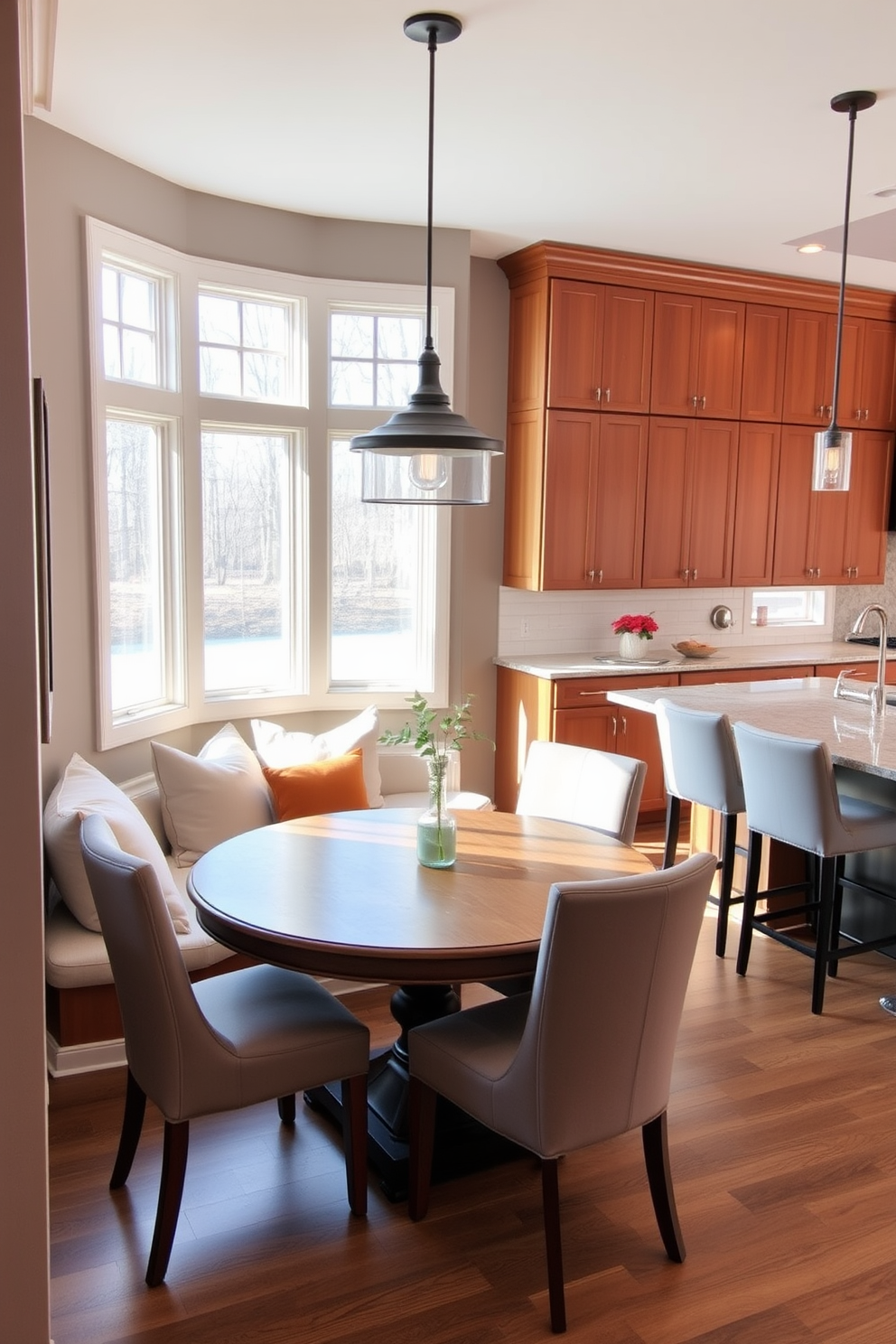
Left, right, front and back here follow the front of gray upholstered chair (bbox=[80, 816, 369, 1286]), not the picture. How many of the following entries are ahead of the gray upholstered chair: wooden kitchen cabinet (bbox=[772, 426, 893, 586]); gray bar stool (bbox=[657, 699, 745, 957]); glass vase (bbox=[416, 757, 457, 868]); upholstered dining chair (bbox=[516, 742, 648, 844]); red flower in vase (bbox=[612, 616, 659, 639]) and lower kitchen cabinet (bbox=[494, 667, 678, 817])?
6

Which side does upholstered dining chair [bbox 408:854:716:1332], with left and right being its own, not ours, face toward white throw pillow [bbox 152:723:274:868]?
front

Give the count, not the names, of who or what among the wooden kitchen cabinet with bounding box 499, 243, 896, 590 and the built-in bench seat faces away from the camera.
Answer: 0

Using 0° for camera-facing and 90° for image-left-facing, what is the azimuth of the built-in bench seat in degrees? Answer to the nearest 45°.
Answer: approximately 315°

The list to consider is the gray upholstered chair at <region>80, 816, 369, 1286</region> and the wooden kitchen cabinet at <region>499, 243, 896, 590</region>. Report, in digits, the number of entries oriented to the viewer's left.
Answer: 0

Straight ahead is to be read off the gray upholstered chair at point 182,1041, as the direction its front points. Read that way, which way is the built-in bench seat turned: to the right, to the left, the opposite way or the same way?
to the right

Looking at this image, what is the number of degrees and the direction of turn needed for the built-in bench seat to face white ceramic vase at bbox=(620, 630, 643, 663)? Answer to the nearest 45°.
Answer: approximately 90° to its left

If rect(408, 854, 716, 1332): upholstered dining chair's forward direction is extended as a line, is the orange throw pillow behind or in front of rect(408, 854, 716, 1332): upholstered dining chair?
in front

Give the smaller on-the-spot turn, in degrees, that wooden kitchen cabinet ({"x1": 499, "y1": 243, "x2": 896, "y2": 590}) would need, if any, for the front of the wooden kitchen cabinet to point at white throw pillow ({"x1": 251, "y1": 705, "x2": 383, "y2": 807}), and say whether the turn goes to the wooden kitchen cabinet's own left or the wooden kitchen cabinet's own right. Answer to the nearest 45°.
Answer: approximately 90° to the wooden kitchen cabinet's own right

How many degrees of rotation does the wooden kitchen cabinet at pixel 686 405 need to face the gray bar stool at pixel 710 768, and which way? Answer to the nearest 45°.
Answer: approximately 45° to its right

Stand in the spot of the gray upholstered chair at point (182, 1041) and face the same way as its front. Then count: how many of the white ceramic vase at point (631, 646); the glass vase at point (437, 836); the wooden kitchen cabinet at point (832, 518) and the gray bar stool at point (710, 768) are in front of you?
4

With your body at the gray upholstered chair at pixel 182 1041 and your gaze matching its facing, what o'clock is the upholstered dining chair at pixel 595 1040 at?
The upholstered dining chair is roughly at 2 o'clock from the gray upholstered chair.

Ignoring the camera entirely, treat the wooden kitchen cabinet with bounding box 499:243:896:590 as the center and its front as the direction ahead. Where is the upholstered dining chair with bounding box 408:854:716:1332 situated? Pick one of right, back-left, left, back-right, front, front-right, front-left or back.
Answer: front-right

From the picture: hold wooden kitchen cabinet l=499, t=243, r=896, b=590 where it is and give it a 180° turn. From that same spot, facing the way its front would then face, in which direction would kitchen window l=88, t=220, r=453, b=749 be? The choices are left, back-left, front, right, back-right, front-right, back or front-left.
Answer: left

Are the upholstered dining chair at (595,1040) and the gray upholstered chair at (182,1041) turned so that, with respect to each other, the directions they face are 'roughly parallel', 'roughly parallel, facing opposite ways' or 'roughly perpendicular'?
roughly perpendicular
